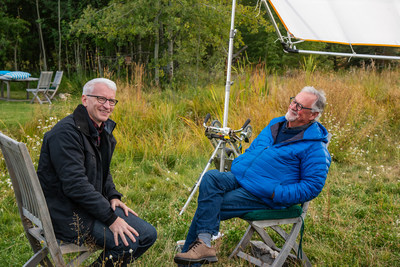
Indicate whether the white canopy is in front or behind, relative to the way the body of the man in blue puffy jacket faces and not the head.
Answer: behind

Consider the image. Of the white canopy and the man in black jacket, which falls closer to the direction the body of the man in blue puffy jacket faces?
the man in black jacket

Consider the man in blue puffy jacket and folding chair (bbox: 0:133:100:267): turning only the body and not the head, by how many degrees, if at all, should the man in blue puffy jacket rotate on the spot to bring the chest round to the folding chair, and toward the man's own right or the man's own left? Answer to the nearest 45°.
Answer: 0° — they already face it

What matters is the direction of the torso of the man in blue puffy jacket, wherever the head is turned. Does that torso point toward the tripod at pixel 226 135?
no

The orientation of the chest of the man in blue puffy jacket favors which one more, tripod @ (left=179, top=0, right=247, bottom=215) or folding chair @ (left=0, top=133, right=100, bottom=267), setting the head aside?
the folding chair

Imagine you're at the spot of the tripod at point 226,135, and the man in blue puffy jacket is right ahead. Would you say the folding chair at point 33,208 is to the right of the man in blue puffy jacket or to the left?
right

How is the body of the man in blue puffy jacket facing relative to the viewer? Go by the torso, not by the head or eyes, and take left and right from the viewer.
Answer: facing the viewer and to the left of the viewer

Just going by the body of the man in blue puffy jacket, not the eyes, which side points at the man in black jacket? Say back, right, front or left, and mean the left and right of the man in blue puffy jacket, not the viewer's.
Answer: front
